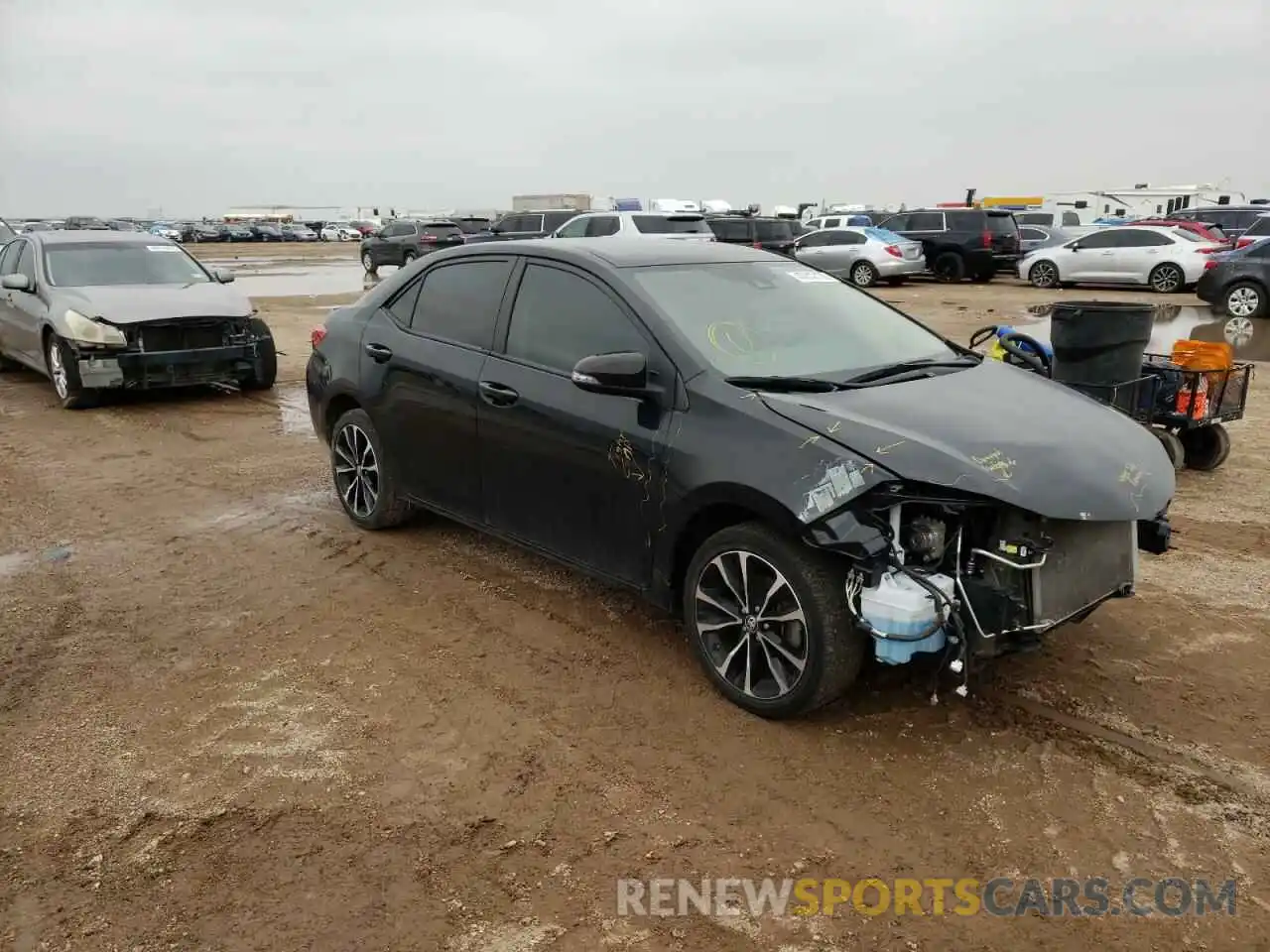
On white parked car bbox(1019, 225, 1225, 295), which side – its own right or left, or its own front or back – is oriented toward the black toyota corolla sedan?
left

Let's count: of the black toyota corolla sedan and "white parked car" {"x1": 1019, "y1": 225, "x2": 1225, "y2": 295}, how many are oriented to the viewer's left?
1

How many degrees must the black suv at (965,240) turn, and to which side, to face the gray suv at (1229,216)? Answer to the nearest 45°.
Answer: approximately 90° to its right

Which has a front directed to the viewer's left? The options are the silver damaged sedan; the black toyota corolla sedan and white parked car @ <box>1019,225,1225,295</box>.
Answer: the white parked car

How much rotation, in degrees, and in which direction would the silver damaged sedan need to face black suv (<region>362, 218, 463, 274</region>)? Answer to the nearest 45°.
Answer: approximately 135° to its left

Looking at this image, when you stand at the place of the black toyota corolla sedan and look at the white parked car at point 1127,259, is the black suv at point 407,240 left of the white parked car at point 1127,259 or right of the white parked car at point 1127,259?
left

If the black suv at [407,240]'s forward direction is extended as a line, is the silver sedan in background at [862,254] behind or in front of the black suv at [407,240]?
behind

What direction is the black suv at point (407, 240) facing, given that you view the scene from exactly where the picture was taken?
facing away from the viewer and to the left of the viewer

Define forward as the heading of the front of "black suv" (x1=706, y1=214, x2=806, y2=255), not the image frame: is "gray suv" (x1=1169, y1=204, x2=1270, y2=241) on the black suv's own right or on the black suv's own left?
on the black suv's own right

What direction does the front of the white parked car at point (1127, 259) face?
to the viewer's left

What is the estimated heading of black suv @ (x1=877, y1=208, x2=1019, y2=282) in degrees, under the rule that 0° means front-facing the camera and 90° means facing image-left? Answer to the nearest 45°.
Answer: approximately 135°

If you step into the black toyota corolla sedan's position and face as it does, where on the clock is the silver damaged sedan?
The silver damaged sedan is roughly at 6 o'clock from the black toyota corolla sedan.
